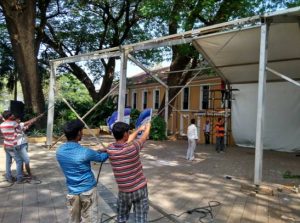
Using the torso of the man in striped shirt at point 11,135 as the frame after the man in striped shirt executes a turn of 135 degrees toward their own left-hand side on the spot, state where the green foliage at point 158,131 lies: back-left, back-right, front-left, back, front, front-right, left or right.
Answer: back-right

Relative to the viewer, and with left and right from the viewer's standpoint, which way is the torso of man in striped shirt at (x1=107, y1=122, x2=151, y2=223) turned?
facing away from the viewer and to the right of the viewer

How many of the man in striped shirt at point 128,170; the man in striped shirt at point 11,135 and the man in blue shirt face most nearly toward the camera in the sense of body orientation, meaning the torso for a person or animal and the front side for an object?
0

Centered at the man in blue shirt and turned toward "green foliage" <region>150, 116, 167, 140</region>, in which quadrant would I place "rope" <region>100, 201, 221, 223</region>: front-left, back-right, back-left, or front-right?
front-right

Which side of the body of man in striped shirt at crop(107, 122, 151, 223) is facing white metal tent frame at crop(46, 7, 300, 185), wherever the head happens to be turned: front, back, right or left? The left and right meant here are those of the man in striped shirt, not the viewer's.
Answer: front

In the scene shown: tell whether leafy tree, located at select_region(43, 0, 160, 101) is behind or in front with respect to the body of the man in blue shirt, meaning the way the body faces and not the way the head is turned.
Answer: in front

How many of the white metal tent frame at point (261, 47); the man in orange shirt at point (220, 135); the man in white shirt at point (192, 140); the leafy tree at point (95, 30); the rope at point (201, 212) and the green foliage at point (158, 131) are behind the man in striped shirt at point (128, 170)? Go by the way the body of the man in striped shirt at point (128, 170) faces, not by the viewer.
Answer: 0

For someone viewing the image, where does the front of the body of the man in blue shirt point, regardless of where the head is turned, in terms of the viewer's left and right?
facing away from the viewer and to the right of the viewer

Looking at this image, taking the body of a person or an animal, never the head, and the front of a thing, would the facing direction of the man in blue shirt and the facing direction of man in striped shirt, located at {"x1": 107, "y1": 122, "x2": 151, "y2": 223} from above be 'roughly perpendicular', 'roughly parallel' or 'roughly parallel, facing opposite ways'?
roughly parallel

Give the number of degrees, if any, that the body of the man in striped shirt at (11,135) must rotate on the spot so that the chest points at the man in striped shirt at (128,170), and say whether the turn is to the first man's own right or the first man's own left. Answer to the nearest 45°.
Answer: approximately 135° to the first man's own right

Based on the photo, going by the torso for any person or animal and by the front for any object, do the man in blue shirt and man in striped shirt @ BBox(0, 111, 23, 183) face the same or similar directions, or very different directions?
same or similar directions

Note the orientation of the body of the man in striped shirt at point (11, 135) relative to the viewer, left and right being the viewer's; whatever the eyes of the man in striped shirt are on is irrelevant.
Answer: facing away from the viewer and to the right of the viewer
